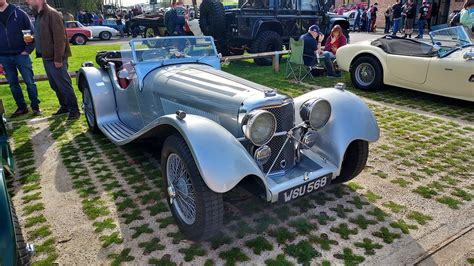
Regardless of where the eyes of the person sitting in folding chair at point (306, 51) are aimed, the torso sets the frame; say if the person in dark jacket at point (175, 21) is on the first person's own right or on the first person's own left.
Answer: on the first person's own left

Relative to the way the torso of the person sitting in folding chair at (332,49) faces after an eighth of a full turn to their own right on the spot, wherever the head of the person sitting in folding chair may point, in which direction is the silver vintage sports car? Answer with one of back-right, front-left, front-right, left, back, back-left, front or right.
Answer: left

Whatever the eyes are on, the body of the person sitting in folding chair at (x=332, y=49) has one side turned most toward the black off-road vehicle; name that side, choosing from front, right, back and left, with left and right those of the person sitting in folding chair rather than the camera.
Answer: right

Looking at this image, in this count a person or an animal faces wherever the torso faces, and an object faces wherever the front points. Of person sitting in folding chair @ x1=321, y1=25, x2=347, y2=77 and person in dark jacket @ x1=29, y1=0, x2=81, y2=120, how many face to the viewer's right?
0

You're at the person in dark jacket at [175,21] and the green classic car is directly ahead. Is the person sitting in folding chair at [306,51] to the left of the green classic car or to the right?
left

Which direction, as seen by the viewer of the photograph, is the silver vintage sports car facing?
facing the viewer and to the right of the viewer

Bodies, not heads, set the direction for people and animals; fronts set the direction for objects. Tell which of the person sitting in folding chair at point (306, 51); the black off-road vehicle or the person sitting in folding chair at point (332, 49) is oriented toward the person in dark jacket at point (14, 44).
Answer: the person sitting in folding chair at point (332, 49)

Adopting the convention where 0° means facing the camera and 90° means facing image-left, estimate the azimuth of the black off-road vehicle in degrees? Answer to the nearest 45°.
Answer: approximately 225°

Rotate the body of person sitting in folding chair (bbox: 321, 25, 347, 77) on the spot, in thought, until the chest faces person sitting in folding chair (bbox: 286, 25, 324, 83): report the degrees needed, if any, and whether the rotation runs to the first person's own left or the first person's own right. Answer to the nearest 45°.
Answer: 0° — they already face them

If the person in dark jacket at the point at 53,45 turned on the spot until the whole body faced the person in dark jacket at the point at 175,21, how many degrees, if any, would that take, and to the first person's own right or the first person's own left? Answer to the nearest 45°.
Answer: approximately 180°

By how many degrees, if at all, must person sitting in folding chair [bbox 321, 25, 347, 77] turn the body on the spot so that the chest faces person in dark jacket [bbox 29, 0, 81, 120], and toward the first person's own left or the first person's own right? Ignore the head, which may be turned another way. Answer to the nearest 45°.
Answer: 0° — they already face them
